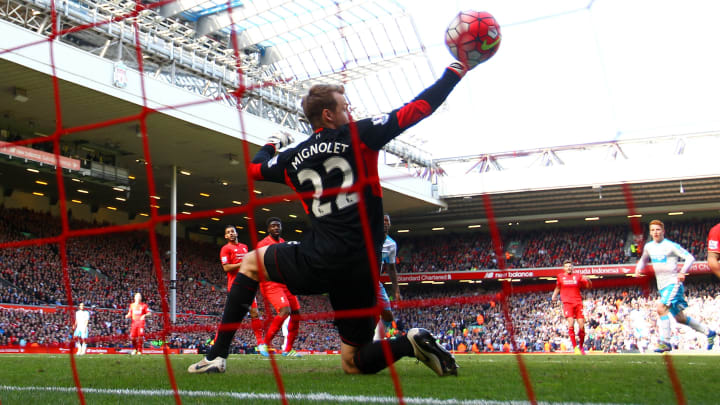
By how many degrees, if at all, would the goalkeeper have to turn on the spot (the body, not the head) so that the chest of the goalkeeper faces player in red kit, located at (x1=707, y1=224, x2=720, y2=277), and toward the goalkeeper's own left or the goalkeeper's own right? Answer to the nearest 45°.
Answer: approximately 45° to the goalkeeper's own right

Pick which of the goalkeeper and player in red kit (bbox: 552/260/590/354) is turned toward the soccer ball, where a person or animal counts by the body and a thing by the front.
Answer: the player in red kit

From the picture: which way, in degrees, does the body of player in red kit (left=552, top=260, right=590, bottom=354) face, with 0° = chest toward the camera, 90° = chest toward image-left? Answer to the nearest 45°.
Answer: approximately 0°

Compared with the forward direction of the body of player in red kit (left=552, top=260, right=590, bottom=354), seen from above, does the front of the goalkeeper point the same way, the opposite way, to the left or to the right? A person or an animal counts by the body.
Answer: the opposite way

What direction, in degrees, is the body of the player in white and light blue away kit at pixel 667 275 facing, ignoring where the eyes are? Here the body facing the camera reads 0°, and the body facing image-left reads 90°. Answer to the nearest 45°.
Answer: approximately 45°

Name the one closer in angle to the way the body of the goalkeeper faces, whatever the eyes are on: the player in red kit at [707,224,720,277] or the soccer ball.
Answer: the player in red kit

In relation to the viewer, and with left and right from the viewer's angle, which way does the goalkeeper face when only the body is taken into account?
facing away from the viewer

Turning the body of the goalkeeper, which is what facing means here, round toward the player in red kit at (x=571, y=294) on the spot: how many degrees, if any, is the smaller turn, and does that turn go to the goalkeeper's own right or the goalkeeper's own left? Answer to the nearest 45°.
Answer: approximately 45° to the goalkeeper's own right

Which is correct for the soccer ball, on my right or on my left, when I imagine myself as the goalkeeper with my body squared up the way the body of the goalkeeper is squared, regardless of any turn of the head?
on my right

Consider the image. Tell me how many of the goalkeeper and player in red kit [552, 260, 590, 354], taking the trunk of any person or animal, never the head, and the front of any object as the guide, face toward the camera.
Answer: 1

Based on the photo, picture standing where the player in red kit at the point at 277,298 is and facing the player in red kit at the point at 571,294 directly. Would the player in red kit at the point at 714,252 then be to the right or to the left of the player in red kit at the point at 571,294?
right
